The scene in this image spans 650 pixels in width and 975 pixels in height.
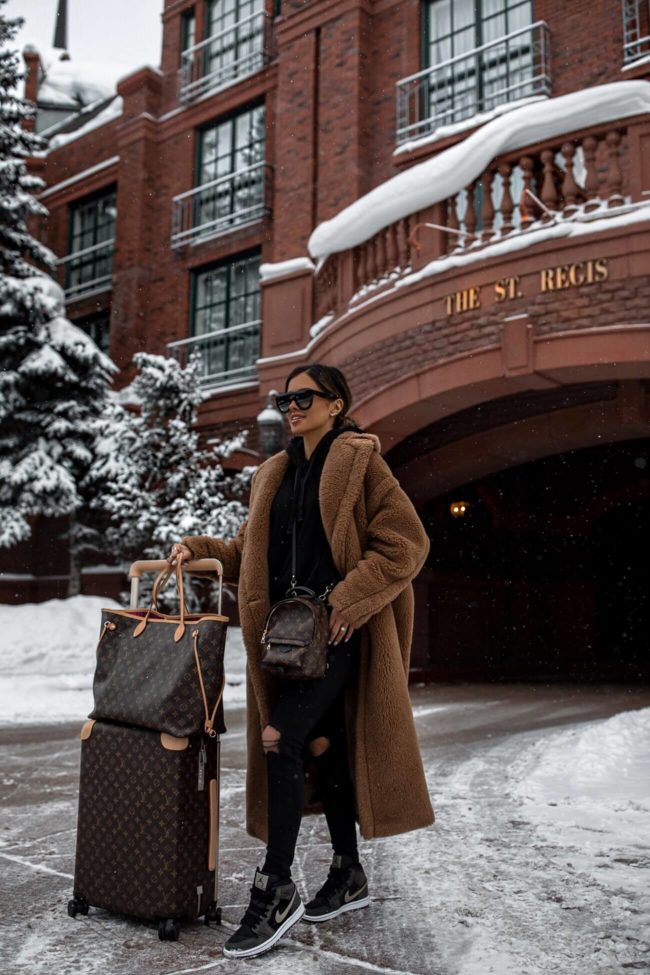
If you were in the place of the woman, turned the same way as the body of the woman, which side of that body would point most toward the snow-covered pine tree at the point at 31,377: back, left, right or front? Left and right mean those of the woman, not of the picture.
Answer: right

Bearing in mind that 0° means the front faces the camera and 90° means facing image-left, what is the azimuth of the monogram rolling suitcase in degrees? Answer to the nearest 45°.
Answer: approximately 45°

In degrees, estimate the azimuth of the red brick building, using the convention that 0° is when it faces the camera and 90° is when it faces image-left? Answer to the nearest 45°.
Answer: approximately 45°

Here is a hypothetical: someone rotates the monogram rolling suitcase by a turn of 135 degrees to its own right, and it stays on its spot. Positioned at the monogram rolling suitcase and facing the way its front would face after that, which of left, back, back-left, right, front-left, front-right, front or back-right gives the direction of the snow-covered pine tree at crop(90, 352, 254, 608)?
front
